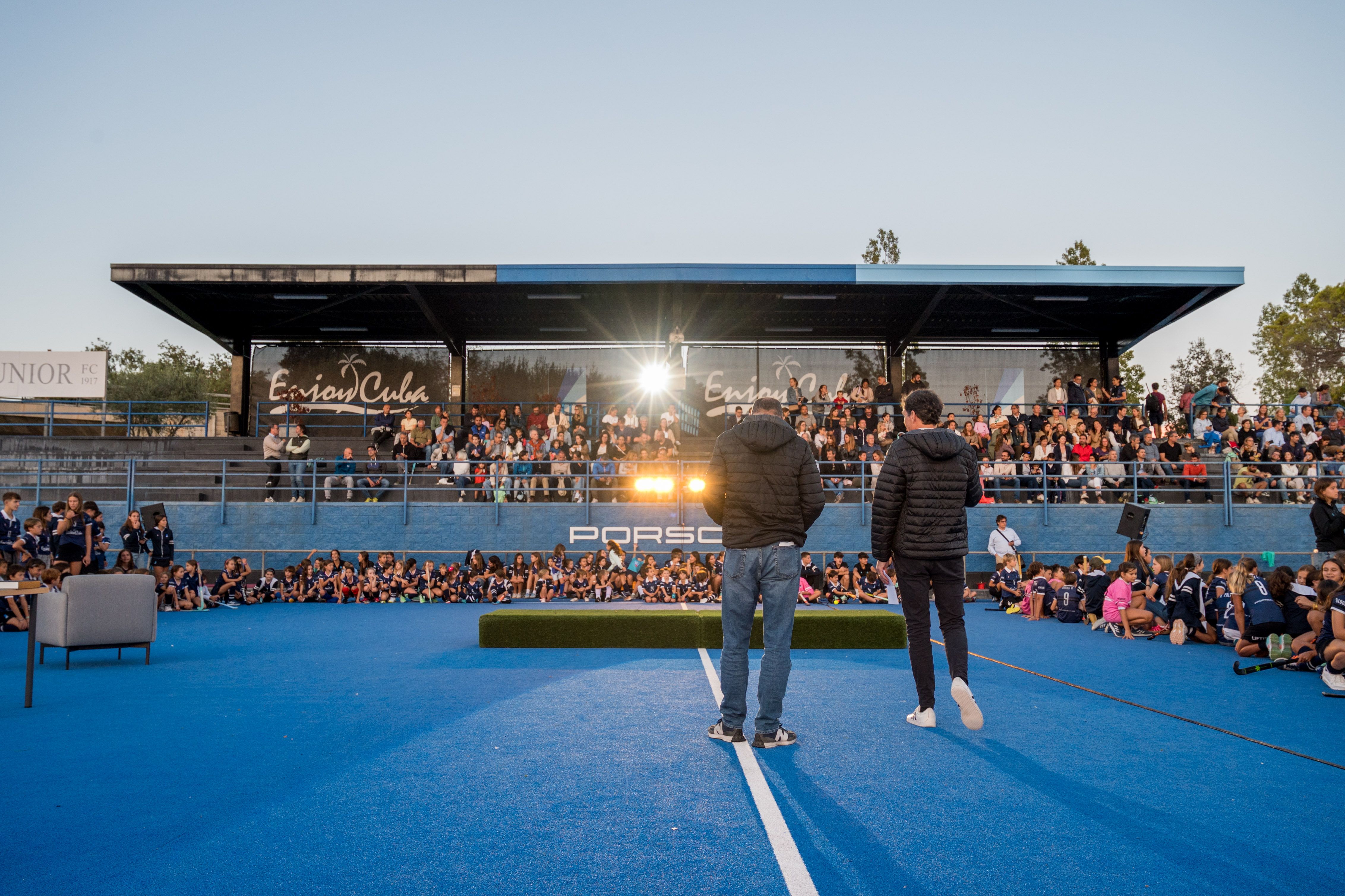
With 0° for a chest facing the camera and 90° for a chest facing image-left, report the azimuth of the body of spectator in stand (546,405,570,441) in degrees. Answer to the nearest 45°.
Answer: approximately 0°

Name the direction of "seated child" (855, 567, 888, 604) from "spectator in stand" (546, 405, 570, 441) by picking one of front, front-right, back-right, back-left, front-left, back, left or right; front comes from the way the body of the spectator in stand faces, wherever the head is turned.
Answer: front-left

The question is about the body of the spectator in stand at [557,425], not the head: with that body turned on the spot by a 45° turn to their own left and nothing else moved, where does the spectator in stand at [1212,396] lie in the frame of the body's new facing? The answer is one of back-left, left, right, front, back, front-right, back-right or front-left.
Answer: front-left

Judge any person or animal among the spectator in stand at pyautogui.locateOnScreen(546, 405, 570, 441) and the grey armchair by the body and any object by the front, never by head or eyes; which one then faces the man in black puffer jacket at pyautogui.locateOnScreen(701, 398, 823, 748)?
the spectator in stand

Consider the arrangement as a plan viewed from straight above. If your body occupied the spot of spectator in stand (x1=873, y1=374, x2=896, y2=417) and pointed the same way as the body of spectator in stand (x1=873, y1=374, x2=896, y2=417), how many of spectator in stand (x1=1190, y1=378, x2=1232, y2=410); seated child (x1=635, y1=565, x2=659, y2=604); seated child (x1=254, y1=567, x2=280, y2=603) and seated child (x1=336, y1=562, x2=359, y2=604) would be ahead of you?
3

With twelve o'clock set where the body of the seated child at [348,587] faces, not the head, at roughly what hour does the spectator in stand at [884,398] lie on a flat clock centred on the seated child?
The spectator in stand is roughly at 9 o'clock from the seated child.

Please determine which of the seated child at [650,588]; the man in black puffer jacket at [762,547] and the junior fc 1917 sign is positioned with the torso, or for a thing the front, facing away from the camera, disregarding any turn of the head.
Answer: the man in black puffer jacket

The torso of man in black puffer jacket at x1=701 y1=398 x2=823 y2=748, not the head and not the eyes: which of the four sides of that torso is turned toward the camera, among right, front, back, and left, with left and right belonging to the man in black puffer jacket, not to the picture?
back

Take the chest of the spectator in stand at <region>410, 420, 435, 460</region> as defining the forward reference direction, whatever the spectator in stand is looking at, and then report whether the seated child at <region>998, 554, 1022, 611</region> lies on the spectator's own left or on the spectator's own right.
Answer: on the spectator's own left

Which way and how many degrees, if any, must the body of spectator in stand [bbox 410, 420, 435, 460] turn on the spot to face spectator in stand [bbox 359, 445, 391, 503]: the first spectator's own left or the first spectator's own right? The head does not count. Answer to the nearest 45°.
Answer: approximately 45° to the first spectator's own right

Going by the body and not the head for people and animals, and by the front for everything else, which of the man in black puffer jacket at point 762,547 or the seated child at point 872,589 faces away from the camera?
the man in black puffer jacket
